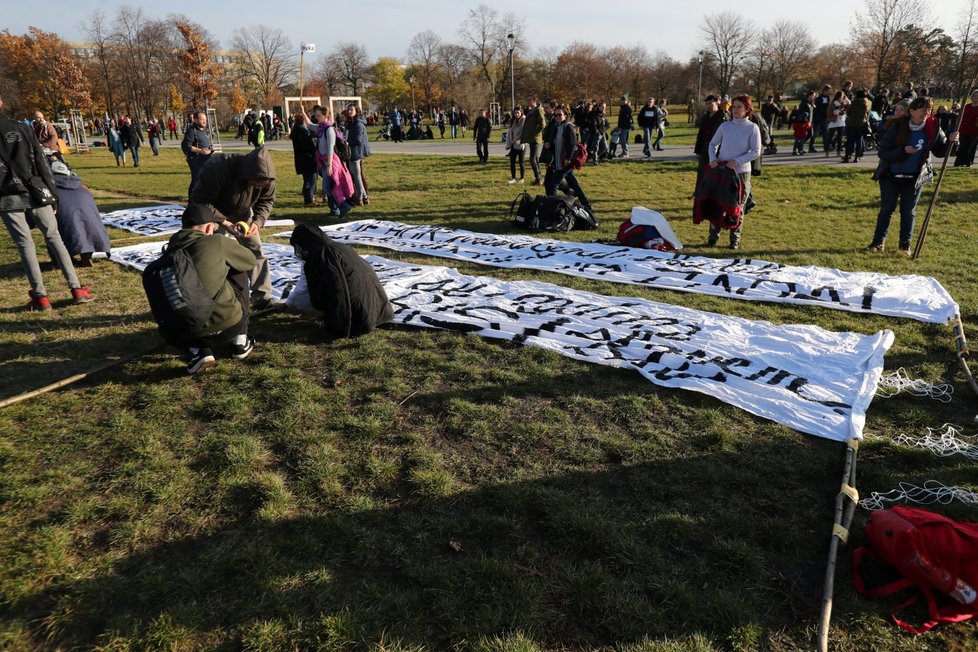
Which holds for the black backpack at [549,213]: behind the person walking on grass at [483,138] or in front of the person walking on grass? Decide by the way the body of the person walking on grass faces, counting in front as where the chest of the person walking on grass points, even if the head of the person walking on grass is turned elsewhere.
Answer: in front

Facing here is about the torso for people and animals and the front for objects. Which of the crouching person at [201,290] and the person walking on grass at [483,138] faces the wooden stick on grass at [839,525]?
the person walking on grass

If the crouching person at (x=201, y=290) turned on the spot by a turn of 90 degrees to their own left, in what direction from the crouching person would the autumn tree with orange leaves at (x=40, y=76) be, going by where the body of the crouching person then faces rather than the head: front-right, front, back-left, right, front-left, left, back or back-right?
front-right

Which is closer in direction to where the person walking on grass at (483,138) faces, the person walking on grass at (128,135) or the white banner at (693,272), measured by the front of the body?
the white banner

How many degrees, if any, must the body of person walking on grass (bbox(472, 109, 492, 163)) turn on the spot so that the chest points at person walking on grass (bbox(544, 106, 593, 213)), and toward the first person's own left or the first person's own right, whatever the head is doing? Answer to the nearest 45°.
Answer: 0° — they already face them

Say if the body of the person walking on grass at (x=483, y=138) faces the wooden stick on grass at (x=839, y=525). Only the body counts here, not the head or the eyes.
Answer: yes

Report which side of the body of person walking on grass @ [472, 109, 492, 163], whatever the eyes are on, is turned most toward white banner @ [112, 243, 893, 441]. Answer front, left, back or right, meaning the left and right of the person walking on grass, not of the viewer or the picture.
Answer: front

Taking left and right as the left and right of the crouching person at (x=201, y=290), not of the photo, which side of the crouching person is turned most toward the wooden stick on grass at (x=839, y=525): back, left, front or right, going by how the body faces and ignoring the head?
right

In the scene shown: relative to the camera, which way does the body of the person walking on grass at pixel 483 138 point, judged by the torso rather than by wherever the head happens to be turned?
toward the camera

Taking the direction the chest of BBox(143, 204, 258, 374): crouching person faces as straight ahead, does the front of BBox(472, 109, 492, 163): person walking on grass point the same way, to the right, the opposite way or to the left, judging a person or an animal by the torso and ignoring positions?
the opposite way

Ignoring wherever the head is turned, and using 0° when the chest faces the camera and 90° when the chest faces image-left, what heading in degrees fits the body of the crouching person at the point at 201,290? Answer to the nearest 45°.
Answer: approximately 225°

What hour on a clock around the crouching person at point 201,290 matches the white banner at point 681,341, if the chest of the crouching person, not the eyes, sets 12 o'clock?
The white banner is roughly at 2 o'clock from the crouching person.

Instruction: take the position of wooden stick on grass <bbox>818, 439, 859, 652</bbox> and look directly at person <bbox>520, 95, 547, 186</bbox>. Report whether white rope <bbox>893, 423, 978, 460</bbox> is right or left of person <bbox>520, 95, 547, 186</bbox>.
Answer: right

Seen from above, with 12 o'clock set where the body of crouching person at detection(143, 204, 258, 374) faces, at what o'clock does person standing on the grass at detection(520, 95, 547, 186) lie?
The person standing on the grass is roughly at 12 o'clock from the crouching person.

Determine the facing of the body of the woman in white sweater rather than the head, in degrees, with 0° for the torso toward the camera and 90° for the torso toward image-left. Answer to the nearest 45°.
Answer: approximately 45°

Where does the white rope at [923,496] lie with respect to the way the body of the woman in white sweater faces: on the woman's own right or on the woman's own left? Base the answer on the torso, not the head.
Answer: on the woman's own left

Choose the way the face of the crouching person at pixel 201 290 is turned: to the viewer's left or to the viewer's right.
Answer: to the viewer's right

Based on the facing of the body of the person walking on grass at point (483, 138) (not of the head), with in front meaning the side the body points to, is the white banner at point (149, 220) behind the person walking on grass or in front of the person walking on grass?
in front

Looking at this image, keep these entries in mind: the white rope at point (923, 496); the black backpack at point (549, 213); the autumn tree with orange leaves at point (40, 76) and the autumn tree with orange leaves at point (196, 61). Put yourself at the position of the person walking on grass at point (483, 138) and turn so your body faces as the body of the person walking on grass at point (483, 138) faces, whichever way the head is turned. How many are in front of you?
2

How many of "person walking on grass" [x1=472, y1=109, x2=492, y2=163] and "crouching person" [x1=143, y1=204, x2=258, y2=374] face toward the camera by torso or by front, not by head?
1
